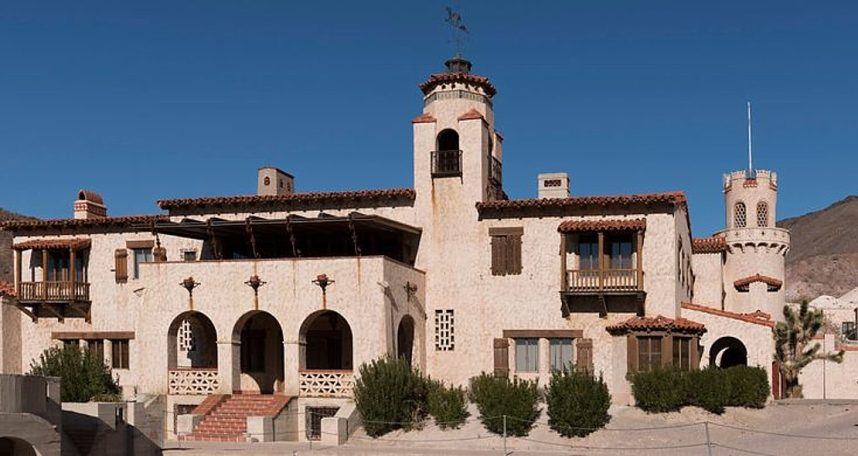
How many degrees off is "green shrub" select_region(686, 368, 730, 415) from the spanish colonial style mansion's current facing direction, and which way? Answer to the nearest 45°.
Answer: approximately 45° to its left

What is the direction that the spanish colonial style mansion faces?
toward the camera

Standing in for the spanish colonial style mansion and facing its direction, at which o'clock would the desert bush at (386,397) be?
The desert bush is roughly at 12 o'clock from the spanish colonial style mansion.

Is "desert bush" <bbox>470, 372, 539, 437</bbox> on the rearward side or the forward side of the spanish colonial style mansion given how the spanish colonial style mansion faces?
on the forward side

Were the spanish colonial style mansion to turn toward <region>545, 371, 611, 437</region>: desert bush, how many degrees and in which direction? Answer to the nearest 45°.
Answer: approximately 45° to its left

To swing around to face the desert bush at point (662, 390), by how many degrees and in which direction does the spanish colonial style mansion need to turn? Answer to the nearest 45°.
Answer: approximately 45° to its left
